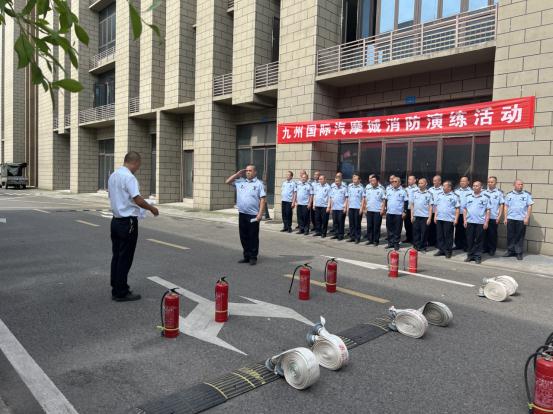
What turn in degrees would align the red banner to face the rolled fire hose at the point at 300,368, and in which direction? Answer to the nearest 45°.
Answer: approximately 45° to its left

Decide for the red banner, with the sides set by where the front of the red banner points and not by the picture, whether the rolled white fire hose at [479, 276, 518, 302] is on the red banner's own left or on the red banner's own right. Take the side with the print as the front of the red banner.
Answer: on the red banner's own left

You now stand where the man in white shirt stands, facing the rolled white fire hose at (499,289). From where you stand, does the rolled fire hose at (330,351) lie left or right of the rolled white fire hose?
right

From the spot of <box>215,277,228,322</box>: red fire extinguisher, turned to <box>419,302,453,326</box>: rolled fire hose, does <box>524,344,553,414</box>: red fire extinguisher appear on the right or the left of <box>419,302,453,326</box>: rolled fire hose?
right

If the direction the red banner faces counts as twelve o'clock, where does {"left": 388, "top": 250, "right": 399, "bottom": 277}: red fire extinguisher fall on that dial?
The red fire extinguisher is roughly at 11 o'clock from the red banner.

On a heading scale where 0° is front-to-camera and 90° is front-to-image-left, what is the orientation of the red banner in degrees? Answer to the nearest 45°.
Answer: approximately 45°

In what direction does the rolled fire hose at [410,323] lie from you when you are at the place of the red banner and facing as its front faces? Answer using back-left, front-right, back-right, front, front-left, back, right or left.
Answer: front-left

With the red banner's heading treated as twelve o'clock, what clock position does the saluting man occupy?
The saluting man is roughly at 12 o'clock from the red banner.

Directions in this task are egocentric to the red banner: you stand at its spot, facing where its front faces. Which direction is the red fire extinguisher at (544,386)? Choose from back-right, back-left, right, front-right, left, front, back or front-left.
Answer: front-left

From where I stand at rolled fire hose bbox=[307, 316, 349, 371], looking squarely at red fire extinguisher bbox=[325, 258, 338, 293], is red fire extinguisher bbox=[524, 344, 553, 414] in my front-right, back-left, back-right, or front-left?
back-right
